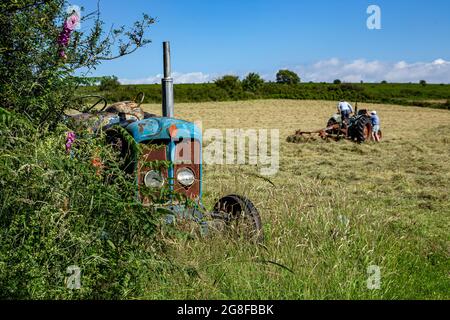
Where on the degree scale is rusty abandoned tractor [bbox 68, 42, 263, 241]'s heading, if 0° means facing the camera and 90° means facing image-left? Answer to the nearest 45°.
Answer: approximately 315°

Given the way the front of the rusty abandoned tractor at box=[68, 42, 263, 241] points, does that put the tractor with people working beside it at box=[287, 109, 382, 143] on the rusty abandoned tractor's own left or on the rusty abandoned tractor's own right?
on the rusty abandoned tractor's own left

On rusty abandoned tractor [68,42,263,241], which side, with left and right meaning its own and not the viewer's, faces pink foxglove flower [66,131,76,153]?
right

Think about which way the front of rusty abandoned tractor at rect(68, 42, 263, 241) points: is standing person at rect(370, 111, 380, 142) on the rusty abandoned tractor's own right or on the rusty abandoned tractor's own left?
on the rusty abandoned tractor's own left

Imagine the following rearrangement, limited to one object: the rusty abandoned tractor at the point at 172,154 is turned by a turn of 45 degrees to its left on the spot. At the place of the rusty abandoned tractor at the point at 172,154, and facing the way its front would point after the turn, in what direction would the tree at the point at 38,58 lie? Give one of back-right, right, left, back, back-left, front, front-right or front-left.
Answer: back
